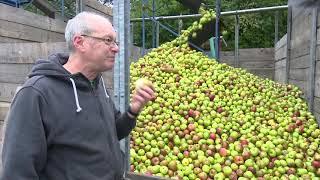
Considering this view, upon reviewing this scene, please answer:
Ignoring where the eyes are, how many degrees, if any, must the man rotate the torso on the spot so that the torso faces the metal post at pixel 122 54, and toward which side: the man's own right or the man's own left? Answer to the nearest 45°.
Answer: approximately 90° to the man's own left

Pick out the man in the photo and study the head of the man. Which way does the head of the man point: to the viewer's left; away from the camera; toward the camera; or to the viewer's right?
to the viewer's right

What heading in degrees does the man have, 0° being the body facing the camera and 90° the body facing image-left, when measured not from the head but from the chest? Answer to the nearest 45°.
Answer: approximately 315°
